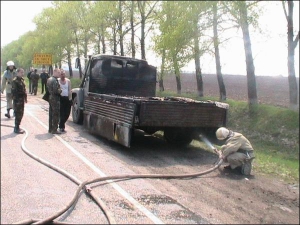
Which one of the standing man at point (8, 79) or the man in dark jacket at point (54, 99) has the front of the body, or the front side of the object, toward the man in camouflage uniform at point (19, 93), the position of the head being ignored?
the standing man

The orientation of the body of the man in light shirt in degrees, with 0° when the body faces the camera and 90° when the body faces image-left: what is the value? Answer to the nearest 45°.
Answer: approximately 45°

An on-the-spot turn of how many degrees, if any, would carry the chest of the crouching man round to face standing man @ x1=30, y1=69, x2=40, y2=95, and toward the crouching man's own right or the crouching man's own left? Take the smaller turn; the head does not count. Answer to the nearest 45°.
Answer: approximately 45° to the crouching man's own right

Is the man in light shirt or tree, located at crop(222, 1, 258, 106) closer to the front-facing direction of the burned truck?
the man in light shirt

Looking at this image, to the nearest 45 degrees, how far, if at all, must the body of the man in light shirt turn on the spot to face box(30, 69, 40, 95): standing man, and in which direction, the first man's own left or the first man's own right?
approximately 135° to the first man's own right

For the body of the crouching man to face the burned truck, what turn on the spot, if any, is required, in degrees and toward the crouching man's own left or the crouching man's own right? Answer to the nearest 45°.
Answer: approximately 45° to the crouching man's own right

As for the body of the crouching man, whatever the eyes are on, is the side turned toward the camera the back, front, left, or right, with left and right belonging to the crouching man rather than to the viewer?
left

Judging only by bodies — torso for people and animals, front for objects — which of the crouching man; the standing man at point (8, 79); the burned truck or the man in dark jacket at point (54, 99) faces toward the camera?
the standing man

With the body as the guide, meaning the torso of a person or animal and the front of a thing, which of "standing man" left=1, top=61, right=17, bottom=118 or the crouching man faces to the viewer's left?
the crouching man

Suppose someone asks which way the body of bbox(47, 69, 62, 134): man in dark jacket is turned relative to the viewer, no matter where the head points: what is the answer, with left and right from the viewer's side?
facing to the right of the viewer

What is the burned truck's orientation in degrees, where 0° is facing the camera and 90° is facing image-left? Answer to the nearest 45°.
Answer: approximately 135°
